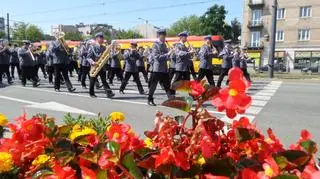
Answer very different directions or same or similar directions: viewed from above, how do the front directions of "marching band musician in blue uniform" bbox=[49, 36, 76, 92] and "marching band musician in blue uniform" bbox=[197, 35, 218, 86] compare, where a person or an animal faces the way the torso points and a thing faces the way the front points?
same or similar directions

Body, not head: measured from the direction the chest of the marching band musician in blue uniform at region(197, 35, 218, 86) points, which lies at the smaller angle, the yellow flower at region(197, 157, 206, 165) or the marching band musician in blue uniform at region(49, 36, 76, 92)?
the yellow flower

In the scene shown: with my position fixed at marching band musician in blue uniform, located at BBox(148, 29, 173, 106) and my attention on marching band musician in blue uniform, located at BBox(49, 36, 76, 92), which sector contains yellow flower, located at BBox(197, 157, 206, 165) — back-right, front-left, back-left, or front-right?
back-left
